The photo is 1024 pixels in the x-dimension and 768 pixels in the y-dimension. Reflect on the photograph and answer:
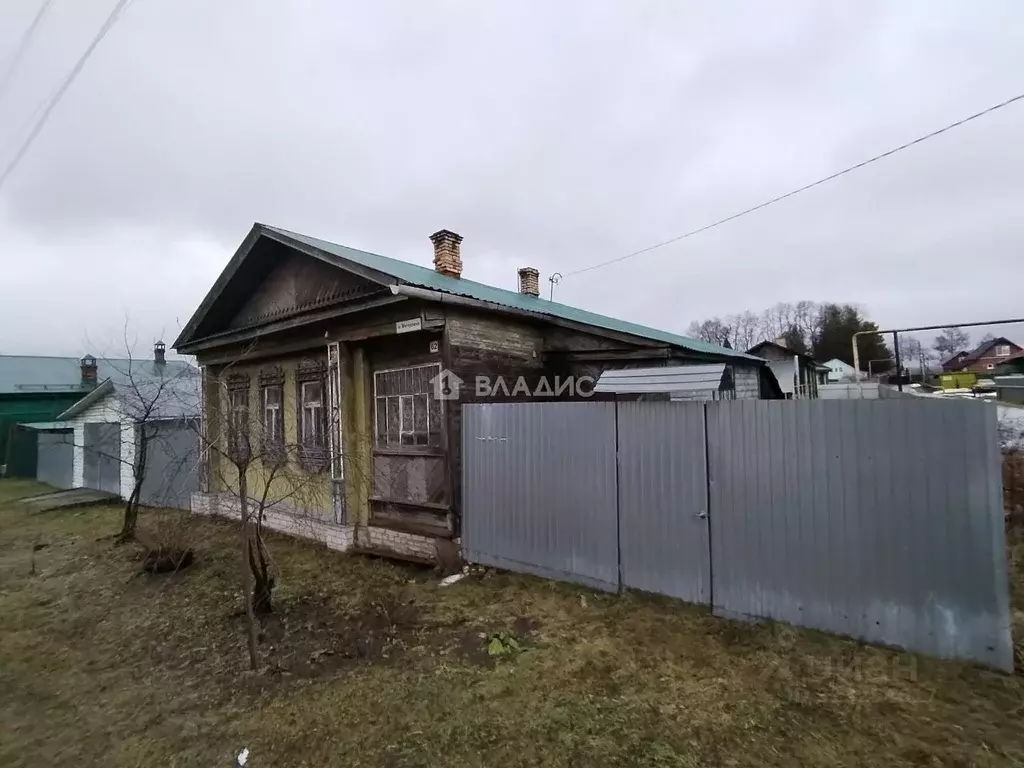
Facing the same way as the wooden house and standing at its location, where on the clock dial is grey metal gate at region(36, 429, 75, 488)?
The grey metal gate is roughly at 3 o'clock from the wooden house.

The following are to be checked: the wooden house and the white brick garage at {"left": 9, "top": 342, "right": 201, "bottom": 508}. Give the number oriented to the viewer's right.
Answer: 0

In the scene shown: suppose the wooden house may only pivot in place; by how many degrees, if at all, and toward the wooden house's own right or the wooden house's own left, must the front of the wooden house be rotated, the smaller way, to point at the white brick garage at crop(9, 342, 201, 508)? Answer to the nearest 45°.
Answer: approximately 90° to the wooden house's own right

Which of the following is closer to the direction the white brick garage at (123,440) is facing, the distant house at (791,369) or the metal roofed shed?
the metal roofed shed

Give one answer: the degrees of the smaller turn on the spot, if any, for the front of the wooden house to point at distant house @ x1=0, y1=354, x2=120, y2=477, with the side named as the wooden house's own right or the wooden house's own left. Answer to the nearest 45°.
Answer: approximately 90° to the wooden house's own right

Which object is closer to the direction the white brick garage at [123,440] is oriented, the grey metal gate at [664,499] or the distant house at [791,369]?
the grey metal gate

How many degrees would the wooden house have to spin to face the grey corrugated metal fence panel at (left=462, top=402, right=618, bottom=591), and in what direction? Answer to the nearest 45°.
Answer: approximately 90° to its left

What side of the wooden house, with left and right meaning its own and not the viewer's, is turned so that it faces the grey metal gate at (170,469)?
right

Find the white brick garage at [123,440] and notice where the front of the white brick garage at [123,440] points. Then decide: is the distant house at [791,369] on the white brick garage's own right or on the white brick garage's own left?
on the white brick garage's own left

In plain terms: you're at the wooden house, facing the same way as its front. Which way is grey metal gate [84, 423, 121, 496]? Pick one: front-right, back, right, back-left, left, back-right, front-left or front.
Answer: right

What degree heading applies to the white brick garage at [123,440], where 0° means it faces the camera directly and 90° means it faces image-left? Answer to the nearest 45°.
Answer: approximately 45°

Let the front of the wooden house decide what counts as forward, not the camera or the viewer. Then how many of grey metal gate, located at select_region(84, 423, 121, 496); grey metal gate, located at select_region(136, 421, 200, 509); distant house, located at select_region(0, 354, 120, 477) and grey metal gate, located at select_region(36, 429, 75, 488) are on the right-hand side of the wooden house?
4

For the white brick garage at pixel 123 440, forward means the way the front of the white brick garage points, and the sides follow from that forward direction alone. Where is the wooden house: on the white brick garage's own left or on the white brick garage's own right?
on the white brick garage's own left

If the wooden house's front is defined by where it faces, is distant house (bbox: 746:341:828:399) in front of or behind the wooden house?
behind

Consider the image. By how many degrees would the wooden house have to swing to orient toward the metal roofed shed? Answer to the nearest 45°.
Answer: approximately 90° to its left
